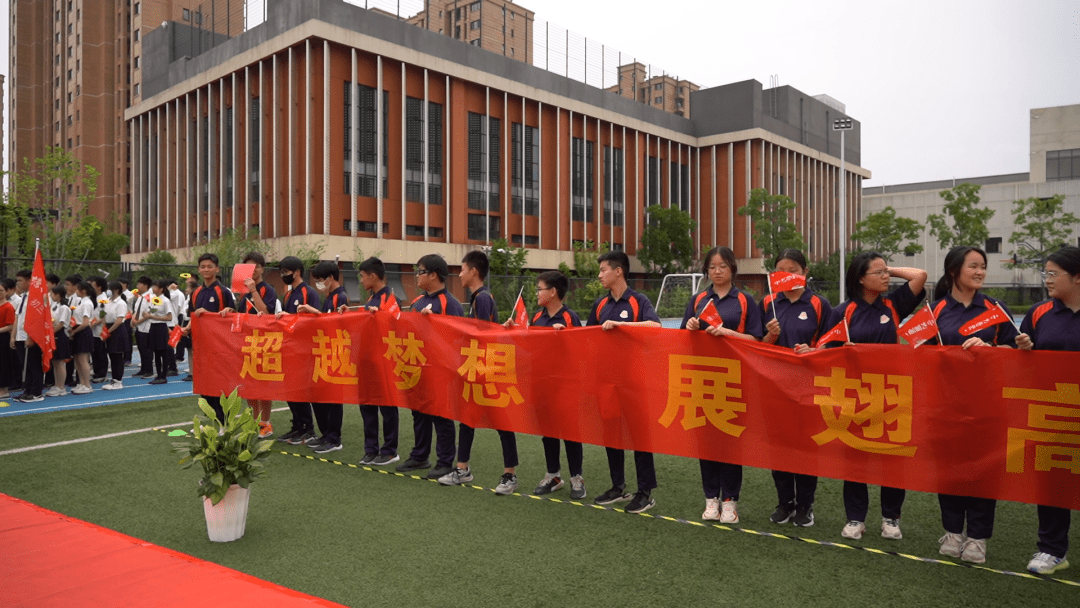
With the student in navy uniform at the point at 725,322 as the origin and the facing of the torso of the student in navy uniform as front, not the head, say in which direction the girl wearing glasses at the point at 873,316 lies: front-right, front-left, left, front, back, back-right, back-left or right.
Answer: left

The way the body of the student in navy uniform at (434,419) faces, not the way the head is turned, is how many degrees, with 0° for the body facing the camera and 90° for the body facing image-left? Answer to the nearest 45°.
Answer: approximately 45°

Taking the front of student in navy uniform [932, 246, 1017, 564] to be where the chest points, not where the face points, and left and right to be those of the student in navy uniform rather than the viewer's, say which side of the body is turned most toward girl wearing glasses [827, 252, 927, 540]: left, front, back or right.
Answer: right

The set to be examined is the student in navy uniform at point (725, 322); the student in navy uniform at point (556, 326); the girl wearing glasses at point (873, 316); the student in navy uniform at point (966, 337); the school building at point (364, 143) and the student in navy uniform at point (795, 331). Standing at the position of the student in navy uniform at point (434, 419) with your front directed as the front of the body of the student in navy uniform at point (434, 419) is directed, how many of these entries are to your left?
5

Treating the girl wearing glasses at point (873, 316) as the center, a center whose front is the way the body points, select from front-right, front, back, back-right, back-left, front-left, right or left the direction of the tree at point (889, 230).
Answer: back

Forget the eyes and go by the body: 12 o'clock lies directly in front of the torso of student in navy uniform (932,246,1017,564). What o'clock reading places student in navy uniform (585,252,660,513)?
student in navy uniform (585,252,660,513) is roughly at 3 o'clock from student in navy uniform (932,246,1017,564).

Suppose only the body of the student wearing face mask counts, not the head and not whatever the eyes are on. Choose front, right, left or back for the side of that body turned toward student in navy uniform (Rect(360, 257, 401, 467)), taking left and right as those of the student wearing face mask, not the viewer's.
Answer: left

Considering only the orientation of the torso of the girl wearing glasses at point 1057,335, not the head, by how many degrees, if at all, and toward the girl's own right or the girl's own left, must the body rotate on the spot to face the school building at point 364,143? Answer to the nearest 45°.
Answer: approximately 90° to the girl's own right

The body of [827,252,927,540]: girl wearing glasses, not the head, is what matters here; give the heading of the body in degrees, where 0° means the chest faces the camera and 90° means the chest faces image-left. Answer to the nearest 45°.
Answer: approximately 0°

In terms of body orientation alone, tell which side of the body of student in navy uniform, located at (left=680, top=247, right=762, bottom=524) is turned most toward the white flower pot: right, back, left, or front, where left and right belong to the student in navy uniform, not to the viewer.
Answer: right

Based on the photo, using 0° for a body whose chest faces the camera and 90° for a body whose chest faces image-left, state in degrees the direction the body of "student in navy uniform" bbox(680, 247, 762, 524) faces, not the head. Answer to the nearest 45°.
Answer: approximately 0°

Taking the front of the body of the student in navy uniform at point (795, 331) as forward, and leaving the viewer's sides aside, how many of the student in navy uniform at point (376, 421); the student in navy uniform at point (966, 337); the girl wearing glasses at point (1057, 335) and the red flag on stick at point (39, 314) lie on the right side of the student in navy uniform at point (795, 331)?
2
